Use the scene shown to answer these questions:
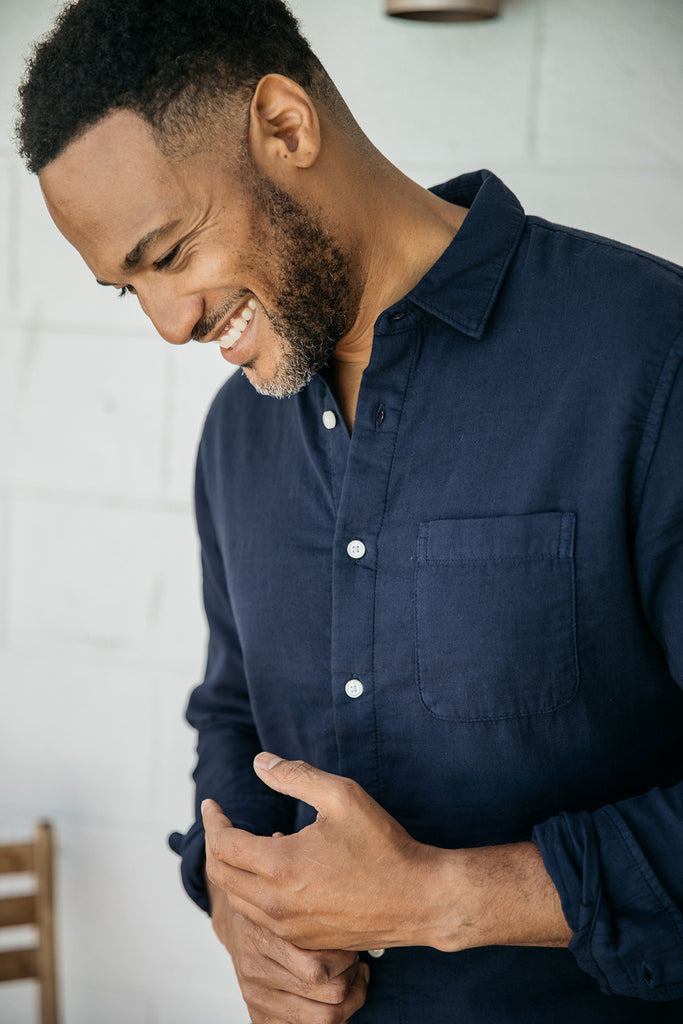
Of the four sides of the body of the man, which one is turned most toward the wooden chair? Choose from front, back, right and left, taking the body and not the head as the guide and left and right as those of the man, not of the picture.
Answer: right

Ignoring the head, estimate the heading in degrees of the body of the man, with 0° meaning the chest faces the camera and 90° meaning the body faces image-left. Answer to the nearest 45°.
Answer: approximately 45°
